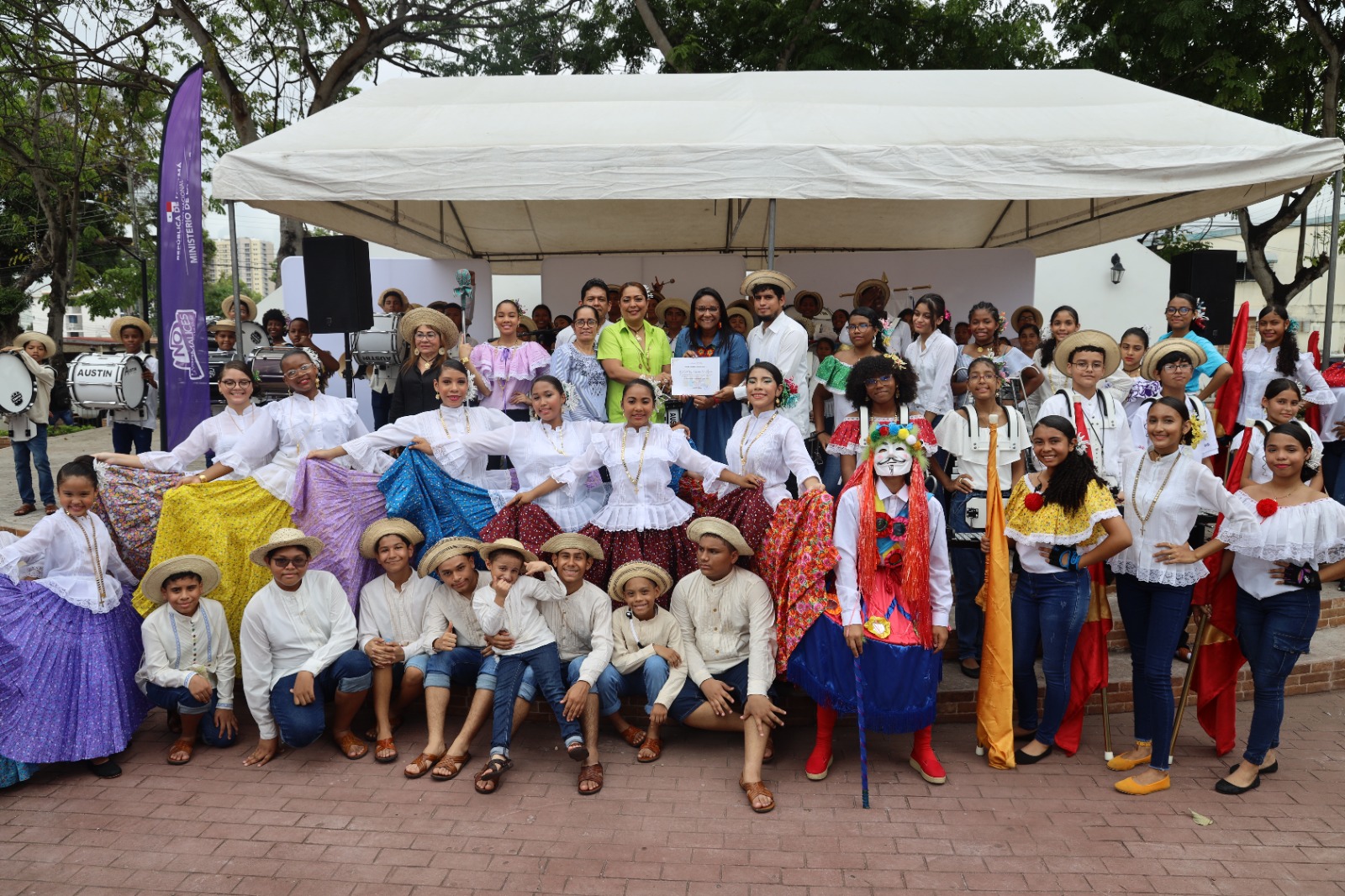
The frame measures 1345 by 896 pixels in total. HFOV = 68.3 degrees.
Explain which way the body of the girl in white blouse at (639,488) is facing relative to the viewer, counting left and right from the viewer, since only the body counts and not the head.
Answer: facing the viewer

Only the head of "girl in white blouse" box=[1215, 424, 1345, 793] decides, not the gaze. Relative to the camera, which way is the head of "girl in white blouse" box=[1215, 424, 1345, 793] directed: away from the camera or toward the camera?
toward the camera

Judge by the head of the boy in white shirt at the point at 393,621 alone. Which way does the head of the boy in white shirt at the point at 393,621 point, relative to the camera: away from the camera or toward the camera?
toward the camera

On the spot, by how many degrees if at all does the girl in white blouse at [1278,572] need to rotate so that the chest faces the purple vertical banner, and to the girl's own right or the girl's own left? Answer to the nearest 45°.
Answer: approximately 45° to the girl's own right

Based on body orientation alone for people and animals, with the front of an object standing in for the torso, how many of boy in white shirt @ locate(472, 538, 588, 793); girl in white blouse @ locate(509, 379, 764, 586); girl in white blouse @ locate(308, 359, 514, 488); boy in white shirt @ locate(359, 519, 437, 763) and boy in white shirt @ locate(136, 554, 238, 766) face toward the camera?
5

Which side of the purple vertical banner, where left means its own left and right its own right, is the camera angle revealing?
front

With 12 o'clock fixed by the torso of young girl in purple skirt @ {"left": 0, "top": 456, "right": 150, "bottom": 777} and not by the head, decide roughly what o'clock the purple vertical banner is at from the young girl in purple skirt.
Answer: The purple vertical banner is roughly at 8 o'clock from the young girl in purple skirt.

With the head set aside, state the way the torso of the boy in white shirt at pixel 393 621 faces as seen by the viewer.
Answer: toward the camera

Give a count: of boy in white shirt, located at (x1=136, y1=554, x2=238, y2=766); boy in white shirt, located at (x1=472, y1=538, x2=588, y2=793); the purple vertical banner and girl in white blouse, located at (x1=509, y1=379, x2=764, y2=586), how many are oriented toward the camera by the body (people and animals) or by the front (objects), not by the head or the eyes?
4

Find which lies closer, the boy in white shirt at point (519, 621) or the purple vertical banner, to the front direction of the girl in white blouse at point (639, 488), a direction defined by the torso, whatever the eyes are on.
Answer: the boy in white shirt

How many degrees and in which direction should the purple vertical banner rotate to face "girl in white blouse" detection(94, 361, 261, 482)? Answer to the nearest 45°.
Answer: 0° — it already faces them

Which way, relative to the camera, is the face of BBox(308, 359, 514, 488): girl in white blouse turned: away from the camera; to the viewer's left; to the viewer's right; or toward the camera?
toward the camera

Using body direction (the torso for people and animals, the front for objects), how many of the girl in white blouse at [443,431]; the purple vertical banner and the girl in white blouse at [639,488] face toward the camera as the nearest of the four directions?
3

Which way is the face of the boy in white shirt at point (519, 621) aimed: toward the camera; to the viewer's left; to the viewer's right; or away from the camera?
toward the camera
